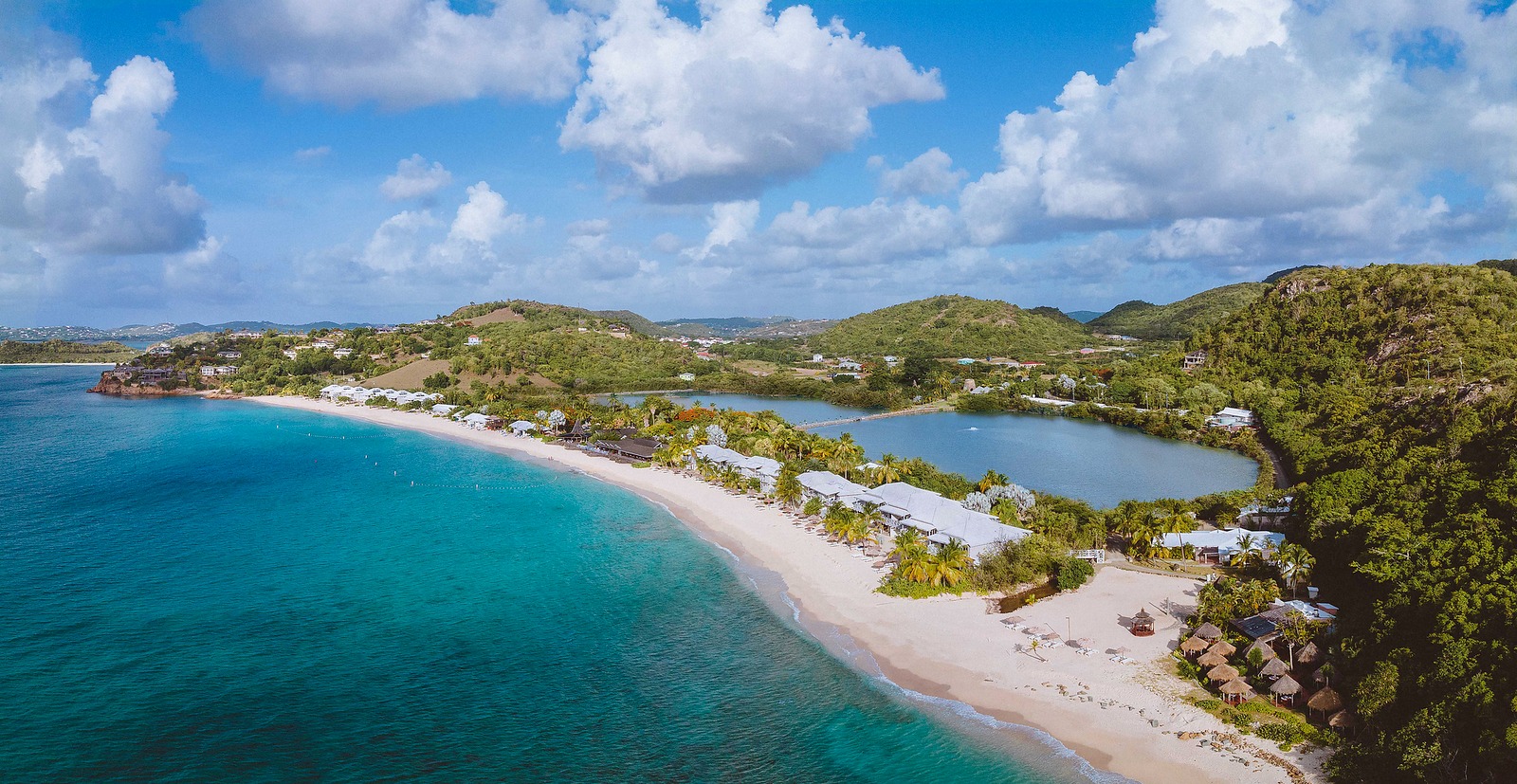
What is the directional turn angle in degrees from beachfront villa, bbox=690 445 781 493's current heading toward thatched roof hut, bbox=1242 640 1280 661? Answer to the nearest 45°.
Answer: approximately 90° to its left

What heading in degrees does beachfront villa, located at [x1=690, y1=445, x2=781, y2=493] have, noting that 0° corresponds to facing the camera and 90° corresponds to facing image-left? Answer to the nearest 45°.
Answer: approximately 45°

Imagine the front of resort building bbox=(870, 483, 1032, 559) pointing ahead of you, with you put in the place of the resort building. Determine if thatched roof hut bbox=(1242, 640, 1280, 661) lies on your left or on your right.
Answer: on your left

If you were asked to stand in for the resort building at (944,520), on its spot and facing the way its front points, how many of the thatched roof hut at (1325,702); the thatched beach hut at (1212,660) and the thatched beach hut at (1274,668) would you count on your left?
3

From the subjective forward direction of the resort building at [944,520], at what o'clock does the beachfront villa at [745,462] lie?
The beachfront villa is roughly at 3 o'clock from the resort building.

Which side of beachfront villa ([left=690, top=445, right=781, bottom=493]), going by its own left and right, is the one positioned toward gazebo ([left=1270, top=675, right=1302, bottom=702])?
left

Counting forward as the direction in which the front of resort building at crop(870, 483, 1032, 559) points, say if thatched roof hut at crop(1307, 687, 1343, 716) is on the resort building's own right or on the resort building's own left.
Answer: on the resort building's own left

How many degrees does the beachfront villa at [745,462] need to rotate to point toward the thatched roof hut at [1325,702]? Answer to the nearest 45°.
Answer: approximately 90° to its left

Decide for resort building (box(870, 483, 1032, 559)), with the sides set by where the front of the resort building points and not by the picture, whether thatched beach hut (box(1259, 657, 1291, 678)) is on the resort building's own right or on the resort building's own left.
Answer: on the resort building's own left

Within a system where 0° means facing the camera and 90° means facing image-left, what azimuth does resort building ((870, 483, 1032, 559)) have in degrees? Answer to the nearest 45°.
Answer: approximately 45°

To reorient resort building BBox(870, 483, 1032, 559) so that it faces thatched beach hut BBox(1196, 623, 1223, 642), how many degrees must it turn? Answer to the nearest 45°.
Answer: approximately 90° to its left

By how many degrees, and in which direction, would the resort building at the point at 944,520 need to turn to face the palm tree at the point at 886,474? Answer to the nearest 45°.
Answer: approximately 135° to its right

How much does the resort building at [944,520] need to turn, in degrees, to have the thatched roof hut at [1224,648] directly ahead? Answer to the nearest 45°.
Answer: approximately 90° to its left
